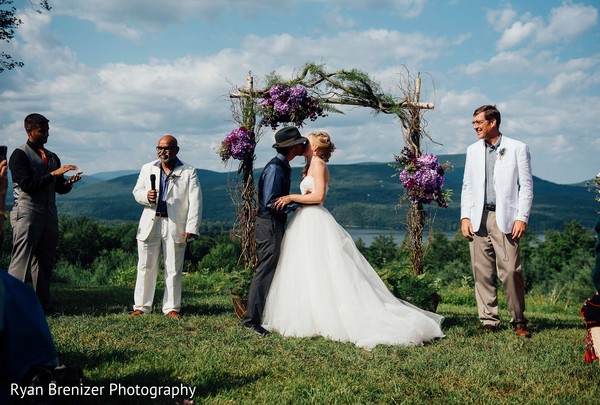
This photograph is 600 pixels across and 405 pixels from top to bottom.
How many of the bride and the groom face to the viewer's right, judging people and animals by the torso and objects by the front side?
1

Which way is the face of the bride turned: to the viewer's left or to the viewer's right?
to the viewer's left

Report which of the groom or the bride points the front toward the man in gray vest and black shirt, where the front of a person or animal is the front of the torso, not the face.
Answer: the bride

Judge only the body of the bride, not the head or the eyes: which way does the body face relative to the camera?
to the viewer's left

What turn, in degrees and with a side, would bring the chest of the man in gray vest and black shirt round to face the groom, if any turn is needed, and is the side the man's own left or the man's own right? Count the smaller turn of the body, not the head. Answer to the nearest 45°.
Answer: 0° — they already face them

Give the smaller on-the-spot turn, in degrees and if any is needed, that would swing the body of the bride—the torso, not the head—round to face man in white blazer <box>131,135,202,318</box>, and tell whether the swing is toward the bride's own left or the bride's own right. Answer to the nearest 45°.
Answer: approximately 45° to the bride's own right

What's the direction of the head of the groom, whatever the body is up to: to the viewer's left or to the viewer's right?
to the viewer's right

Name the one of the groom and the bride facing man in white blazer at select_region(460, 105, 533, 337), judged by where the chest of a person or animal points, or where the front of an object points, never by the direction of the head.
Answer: the groom

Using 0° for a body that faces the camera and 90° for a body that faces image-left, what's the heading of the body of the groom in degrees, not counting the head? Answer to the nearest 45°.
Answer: approximately 270°
